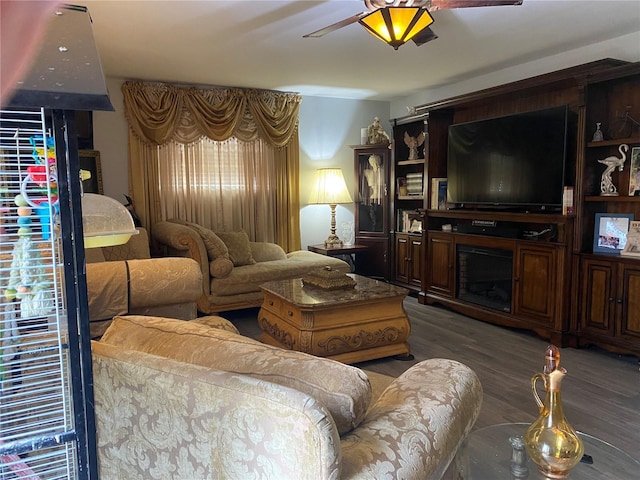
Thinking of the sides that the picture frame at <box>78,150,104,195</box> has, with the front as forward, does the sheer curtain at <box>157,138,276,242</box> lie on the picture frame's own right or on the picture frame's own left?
on the picture frame's own left

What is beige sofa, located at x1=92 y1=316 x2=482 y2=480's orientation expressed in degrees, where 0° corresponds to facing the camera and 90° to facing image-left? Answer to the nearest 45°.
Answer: approximately 225°

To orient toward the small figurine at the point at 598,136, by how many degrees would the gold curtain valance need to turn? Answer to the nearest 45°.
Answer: approximately 45° to its left

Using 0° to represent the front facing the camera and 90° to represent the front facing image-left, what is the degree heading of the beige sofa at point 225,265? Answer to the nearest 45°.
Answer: approximately 315°

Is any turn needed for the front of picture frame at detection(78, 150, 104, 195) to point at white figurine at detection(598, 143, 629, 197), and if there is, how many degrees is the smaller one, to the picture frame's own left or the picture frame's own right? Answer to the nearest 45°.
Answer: approximately 45° to the picture frame's own left

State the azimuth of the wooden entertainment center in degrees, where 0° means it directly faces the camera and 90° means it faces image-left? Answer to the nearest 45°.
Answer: approximately 45°

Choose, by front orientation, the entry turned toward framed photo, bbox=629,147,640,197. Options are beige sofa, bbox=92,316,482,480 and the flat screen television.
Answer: the beige sofa

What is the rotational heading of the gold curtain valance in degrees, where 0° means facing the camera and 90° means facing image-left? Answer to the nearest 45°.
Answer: approximately 0°
